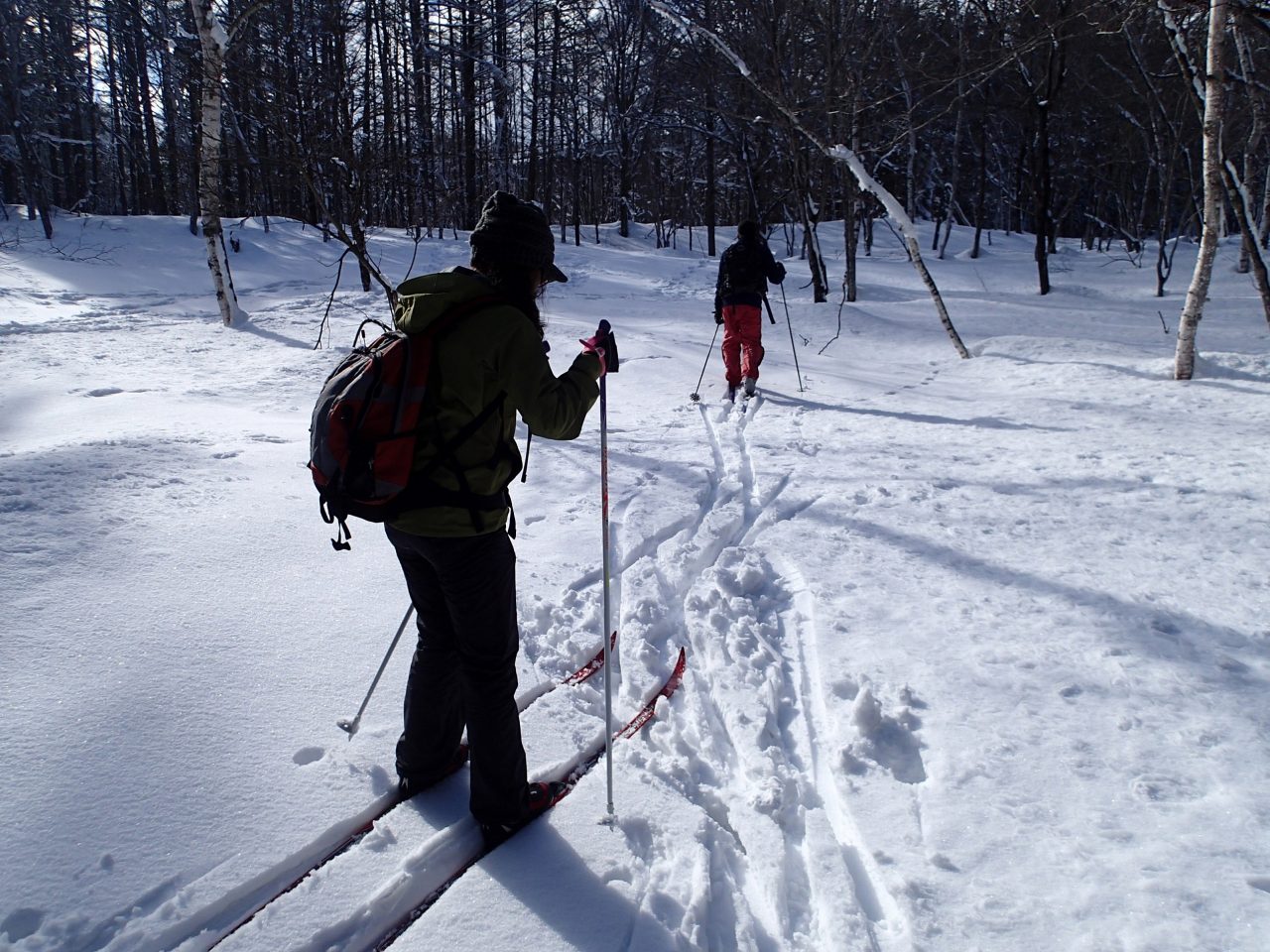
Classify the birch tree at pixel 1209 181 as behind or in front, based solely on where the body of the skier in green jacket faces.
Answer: in front

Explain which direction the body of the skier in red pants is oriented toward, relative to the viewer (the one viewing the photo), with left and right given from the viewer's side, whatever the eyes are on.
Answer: facing away from the viewer

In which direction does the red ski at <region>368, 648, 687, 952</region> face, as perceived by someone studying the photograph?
facing away from the viewer and to the right of the viewer

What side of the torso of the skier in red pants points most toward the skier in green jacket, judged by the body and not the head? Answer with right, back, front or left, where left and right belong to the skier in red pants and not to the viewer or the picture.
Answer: back

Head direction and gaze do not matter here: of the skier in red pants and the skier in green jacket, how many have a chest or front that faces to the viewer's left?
0

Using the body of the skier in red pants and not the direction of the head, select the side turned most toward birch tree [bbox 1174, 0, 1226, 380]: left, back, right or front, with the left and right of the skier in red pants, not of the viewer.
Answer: right

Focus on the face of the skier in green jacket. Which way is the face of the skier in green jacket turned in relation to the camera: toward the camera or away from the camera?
away from the camera

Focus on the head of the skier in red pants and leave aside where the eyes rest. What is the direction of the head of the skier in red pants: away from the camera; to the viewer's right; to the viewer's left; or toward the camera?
away from the camera

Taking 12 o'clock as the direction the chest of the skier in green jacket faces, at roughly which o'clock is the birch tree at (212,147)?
The birch tree is roughly at 10 o'clock from the skier in green jacket.

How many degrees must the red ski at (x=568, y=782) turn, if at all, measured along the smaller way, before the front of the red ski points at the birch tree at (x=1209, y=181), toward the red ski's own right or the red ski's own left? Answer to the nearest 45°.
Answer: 0° — it already faces it

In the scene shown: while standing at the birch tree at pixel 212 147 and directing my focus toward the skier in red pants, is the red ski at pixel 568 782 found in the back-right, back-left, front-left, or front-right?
front-right

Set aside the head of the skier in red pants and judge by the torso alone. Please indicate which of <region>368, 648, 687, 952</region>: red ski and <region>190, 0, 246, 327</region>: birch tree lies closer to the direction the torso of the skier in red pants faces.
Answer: the birch tree

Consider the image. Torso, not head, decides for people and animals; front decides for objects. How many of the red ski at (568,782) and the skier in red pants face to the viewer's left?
0
